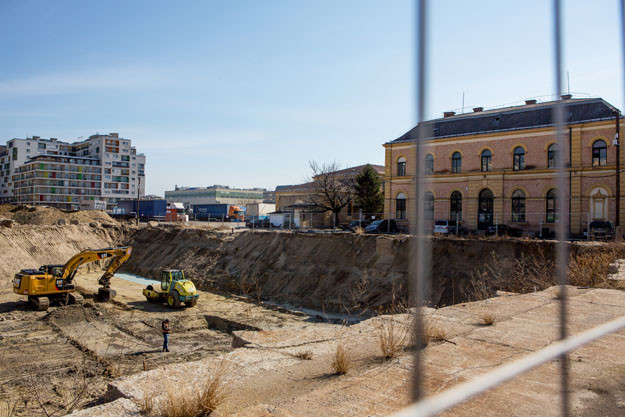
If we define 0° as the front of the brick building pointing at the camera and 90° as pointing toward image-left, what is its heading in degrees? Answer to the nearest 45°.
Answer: approximately 45°

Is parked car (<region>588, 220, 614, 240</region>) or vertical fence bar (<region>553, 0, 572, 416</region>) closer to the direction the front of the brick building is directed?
the vertical fence bar

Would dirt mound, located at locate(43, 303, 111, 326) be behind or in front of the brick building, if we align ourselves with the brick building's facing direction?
in front

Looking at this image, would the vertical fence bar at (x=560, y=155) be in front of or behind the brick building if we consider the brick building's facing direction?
in front

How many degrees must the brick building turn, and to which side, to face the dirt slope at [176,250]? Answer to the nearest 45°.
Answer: approximately 45° to its right

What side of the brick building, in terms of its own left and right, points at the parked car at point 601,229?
left

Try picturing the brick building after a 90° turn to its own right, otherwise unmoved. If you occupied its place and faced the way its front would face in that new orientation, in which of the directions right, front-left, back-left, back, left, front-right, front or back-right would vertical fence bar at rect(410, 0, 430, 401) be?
back-left

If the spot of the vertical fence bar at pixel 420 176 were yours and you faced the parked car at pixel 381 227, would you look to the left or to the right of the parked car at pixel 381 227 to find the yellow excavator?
left

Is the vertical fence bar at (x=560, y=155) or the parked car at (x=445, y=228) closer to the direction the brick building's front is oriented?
the parked car

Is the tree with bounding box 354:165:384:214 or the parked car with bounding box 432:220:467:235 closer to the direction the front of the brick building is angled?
the parked car

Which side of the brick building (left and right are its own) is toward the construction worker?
front
